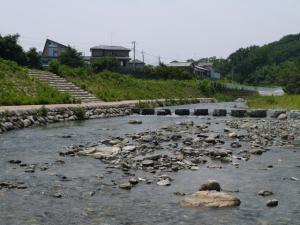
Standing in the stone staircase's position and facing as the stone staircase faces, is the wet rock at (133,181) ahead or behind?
ahead

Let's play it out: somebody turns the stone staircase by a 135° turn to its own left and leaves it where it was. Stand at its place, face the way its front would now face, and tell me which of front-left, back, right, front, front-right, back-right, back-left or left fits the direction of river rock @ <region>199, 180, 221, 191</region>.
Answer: back

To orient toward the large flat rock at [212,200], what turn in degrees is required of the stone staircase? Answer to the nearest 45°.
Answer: approximately 45° to its right

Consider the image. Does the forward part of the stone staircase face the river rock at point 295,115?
yes

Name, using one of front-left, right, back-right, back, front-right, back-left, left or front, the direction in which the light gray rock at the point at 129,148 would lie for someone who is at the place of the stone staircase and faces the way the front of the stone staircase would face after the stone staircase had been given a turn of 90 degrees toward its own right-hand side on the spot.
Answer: front-left

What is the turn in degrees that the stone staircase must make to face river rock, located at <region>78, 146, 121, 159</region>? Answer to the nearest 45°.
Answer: approximately 45° to its right

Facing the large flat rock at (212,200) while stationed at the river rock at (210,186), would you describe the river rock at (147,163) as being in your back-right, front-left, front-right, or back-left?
back-right

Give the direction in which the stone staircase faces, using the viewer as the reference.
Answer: facing the viewer and to the right of the viewer

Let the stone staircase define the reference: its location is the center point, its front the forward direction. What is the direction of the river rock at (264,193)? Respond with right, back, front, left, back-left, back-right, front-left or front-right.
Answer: front-right

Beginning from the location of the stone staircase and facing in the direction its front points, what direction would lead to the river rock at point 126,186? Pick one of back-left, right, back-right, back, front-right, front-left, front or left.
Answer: front-right

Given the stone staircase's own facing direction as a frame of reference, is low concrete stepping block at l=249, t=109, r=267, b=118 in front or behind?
in front
